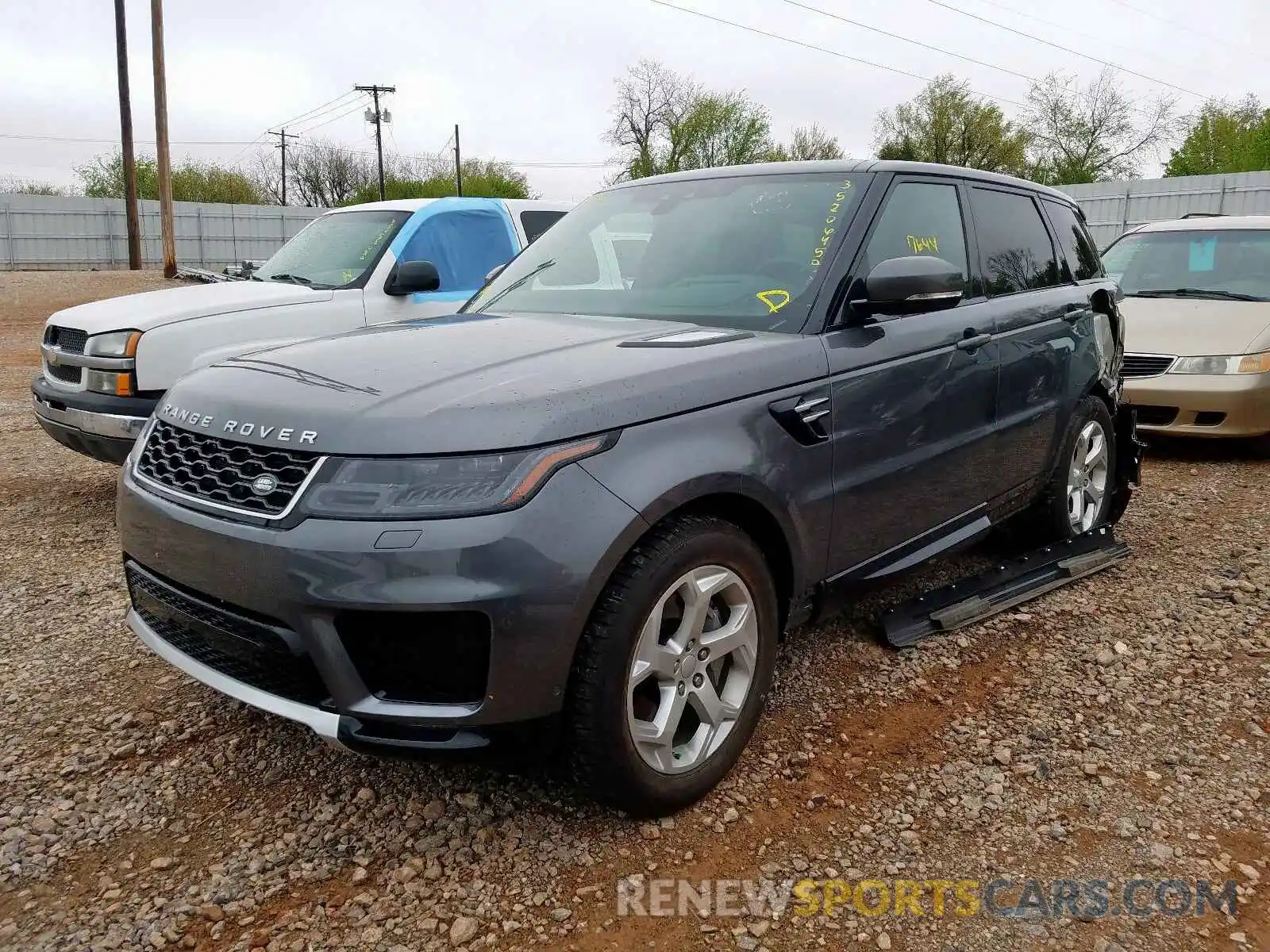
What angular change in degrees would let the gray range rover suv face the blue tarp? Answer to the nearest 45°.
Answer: approximately 135° to its right

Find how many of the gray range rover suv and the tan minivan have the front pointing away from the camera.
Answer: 0

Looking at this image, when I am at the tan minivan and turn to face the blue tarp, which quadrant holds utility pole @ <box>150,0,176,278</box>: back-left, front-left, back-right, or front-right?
front-right

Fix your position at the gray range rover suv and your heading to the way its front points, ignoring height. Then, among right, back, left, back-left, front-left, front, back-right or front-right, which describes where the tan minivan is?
back

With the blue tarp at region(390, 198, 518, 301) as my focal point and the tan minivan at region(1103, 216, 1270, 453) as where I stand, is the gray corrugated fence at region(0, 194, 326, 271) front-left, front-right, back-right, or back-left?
front-right

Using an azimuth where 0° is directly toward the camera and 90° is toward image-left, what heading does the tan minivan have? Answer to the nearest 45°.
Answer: approximately 45°

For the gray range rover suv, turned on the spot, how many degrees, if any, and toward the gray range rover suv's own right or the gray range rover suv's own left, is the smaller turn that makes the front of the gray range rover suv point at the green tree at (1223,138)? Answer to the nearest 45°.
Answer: approximately 180°

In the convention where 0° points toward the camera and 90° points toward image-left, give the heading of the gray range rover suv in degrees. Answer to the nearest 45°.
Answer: approximately 45°

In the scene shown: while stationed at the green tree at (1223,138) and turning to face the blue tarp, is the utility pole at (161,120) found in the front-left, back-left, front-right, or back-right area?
front-right

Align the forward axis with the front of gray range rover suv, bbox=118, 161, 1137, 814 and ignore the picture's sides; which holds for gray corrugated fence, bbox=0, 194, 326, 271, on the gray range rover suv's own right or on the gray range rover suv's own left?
on the gray range rover suv's own right
